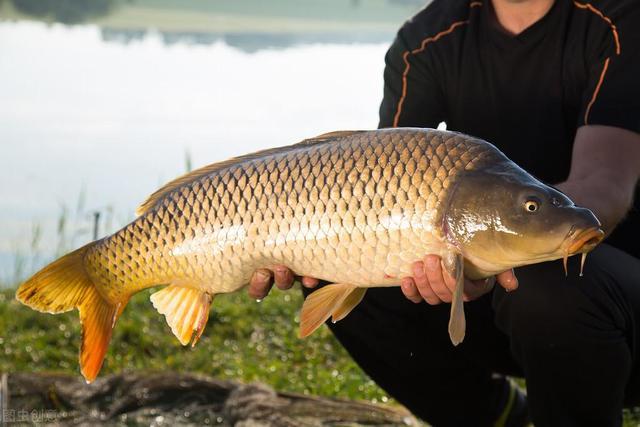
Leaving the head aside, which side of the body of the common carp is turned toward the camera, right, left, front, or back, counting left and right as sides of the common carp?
right
